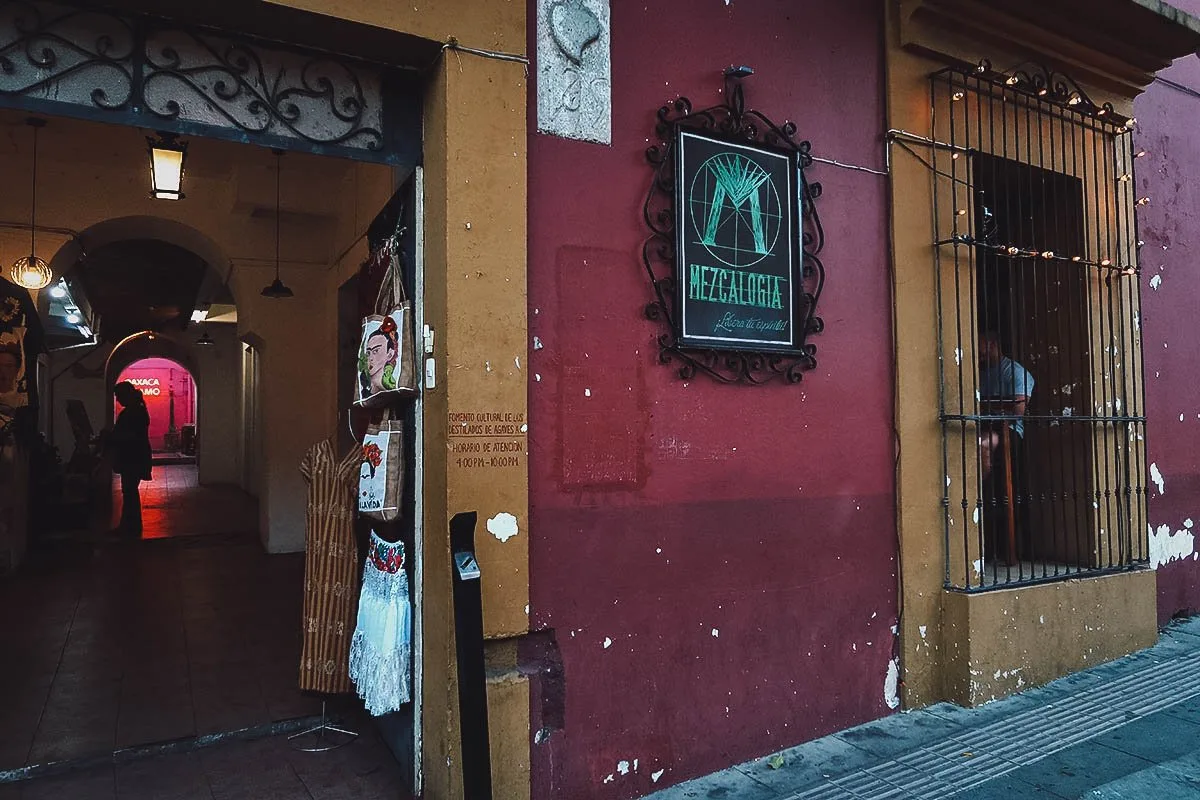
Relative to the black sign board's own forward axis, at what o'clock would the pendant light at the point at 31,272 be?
The pendant light is roughly at 5 o'clock from the black sign board.

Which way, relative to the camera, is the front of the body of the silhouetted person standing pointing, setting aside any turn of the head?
to the viewer's left

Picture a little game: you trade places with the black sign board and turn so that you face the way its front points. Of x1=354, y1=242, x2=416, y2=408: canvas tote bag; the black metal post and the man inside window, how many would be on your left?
1

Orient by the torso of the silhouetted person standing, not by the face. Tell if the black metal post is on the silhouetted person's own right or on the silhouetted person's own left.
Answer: on the silhouetted person's own left

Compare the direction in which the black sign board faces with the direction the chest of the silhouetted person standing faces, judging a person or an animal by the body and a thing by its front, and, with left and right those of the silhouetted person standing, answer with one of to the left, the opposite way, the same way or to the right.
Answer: to the left

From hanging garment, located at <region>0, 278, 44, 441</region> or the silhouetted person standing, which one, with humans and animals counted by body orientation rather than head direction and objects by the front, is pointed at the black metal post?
the hanging garment

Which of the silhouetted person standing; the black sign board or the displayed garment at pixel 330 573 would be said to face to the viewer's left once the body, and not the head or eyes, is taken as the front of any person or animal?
the silhouetted person standing

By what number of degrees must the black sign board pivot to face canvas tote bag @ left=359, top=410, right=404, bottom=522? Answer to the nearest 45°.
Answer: approximately 90° to its right

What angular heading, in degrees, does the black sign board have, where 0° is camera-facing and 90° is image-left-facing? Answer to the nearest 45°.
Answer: approximately 315°

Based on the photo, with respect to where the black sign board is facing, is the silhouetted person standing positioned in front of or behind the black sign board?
behind
